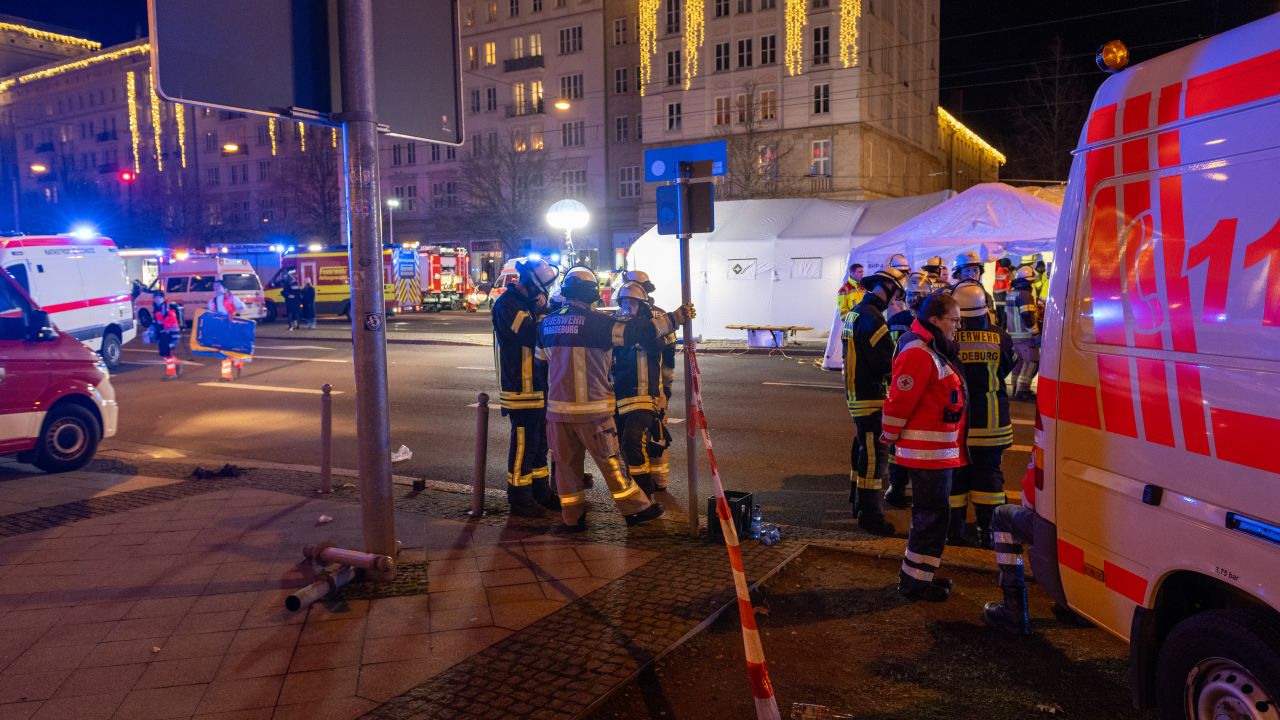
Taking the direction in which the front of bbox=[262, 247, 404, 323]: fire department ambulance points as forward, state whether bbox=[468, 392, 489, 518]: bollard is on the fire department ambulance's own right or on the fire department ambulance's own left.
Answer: on the fire department ambulance's own left

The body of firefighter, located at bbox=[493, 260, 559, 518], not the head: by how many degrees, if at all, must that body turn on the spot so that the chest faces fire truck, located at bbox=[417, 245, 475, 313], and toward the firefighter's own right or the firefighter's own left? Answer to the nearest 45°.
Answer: approximately 90° to the firefighter's own left

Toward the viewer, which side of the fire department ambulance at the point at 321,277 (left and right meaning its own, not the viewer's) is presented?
left

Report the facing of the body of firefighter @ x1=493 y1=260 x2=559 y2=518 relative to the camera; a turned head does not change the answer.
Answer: to the viewer's right

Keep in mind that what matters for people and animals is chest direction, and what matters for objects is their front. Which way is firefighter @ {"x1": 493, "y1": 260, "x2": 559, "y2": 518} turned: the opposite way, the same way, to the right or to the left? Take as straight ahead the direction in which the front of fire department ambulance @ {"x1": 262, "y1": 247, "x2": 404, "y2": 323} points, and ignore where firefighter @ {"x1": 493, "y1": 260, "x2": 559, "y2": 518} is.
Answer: the opposite way
